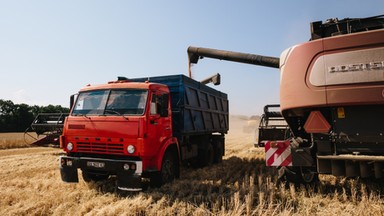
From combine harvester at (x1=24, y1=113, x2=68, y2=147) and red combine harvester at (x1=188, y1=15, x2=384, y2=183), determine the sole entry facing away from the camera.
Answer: the red combine harvester

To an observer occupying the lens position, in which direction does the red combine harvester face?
facing away from the viewer

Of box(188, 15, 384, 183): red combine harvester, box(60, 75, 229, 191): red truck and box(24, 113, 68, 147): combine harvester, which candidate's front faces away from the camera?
the red combine harvester

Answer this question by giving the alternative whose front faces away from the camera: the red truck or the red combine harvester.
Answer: the red combine harvester

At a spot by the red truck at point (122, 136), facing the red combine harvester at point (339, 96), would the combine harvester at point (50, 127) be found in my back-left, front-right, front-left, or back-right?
back-left

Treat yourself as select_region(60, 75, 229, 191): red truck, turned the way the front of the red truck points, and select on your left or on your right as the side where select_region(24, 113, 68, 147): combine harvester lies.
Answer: on your right

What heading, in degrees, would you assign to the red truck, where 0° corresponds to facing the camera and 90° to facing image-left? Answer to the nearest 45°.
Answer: approximately 45°

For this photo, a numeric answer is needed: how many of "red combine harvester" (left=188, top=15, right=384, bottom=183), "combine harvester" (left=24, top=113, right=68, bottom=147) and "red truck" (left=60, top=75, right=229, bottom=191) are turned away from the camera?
1

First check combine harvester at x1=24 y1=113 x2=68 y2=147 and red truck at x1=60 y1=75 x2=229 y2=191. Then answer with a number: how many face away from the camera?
0

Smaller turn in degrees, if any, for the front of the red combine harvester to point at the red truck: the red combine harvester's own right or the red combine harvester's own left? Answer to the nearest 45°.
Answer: approximately 90° to the red combine harvester's own left

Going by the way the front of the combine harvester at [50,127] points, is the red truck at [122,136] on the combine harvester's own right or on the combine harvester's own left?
on the combine harvester's own left

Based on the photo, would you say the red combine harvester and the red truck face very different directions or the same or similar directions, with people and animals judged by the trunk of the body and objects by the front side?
very different directions

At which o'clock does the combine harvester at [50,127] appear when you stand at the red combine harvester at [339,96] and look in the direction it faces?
The combine harvester is roughly at 10 o'clock from the red combine harvester.

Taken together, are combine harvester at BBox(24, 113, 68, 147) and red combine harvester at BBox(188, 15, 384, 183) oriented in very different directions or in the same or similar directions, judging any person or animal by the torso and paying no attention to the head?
very different directions
